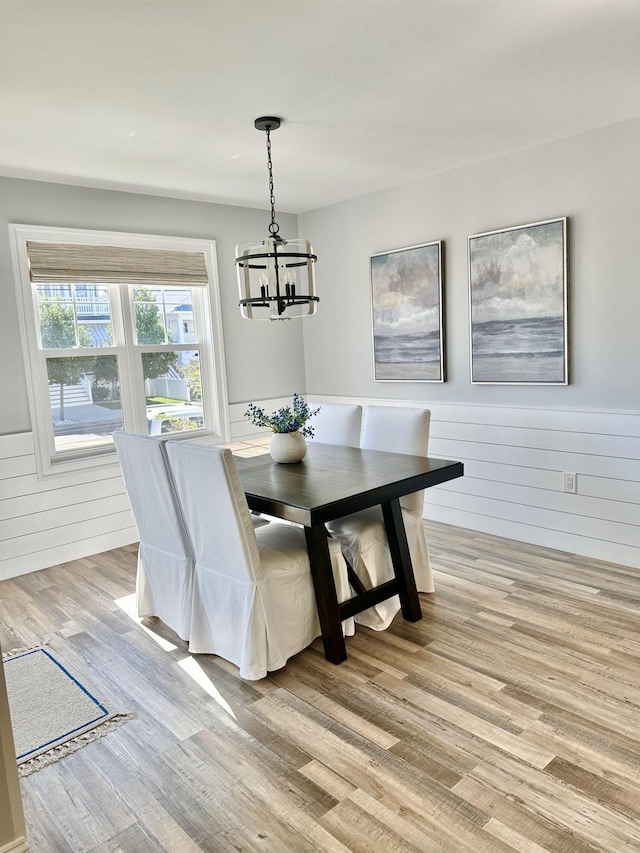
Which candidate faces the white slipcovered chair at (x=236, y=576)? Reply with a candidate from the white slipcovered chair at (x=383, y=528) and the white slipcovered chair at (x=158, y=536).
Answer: the white slipcovered chair at (x=383, y=528)

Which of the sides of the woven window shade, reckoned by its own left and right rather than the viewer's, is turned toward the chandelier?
front

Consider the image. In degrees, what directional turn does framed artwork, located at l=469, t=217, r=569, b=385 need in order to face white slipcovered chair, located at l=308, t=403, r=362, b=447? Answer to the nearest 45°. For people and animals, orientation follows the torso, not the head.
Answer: approximately 45° to its right

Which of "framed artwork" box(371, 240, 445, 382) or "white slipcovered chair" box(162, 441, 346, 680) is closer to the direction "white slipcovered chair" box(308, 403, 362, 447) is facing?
the white slipcovered chair

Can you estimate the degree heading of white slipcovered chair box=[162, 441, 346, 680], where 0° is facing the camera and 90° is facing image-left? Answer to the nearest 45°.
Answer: approximately 225°

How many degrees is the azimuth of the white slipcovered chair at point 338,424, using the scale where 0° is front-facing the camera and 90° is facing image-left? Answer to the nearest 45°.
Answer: approximately 45°

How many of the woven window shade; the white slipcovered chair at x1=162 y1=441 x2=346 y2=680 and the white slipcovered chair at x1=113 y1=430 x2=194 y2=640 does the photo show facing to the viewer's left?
0

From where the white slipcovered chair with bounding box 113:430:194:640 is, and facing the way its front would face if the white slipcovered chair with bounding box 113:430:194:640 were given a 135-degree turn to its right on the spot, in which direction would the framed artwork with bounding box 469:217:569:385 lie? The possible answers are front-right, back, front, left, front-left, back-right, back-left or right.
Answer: left

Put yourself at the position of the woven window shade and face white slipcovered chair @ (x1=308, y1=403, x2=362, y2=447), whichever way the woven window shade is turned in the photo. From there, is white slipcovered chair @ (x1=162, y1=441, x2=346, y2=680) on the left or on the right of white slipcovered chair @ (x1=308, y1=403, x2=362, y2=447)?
right

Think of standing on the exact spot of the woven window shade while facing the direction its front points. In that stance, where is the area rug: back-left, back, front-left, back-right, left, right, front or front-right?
front-right

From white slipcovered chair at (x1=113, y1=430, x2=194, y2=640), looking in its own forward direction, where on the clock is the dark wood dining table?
The dark wood dining table is roughly at 2 o'clock from the white slipcovered chair.

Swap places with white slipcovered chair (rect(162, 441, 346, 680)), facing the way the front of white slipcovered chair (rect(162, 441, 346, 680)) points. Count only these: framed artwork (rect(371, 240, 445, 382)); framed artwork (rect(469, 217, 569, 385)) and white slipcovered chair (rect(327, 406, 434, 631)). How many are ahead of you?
3

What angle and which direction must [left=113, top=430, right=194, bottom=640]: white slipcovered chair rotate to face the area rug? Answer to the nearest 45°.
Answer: approximately 180°

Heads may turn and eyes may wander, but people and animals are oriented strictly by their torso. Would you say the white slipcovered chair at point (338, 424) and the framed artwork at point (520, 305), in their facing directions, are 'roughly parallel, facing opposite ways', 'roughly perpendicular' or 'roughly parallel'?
roughly parallel

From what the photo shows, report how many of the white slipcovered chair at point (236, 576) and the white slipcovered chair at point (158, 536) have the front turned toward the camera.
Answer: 0

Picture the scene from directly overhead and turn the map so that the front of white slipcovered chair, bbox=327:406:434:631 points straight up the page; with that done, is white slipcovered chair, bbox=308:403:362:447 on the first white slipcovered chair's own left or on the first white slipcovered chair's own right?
on the first white slipcovered chair's own right

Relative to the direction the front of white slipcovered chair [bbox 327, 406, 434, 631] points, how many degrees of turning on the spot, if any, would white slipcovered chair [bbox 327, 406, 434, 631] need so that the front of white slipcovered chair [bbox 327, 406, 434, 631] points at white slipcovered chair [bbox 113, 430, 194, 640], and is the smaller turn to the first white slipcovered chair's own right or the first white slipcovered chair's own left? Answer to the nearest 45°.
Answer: approximately 45° to the first white slipcovered chair's own right

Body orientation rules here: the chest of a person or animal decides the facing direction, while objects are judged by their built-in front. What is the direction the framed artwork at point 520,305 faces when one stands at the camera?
facing the viewer and to the left of the viewer

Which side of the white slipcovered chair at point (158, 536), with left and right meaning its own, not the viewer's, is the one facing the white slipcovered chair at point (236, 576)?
right
